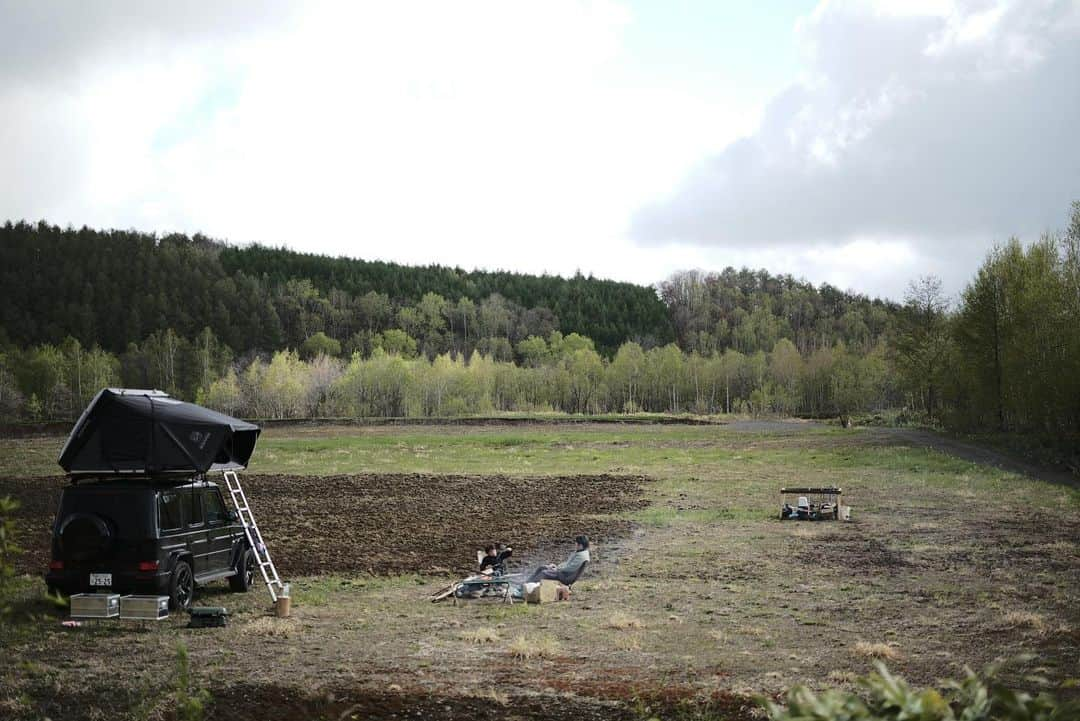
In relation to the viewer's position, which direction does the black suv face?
facing away from the viewer and to the right of the viewer

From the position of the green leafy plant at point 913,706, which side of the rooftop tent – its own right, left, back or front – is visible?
right

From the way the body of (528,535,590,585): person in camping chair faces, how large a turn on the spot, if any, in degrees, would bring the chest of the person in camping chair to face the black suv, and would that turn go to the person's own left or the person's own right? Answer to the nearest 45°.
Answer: approximately 45° to the person's own left

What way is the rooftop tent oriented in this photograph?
to the viewer's right

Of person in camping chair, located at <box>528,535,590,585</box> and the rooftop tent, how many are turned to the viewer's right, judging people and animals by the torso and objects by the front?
1

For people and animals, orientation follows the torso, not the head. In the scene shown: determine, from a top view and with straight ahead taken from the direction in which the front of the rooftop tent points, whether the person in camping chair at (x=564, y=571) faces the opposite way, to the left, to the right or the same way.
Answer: the opposite way

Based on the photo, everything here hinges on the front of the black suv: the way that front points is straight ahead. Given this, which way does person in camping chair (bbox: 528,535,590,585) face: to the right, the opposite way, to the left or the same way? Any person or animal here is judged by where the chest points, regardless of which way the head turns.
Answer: to the left

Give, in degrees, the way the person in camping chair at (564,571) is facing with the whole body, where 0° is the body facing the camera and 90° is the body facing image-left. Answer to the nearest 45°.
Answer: approximately 90°
